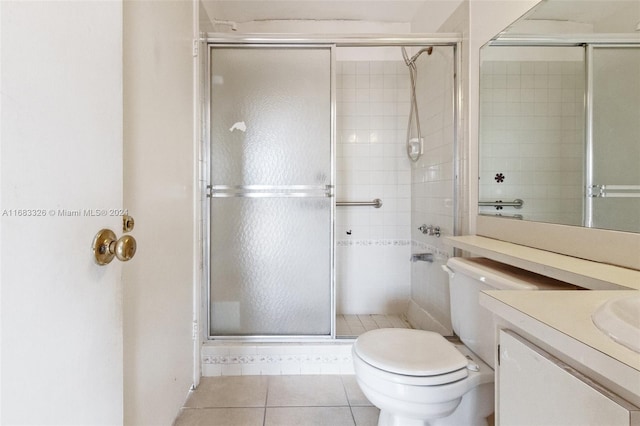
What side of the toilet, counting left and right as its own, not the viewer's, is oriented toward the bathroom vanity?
left

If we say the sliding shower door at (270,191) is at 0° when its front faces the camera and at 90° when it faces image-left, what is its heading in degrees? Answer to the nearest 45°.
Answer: approximately 0°

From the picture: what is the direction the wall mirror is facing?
to the viewer's left

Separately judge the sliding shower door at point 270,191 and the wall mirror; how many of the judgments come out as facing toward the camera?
1

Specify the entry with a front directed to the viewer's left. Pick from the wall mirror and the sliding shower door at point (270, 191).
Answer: the wall mirror

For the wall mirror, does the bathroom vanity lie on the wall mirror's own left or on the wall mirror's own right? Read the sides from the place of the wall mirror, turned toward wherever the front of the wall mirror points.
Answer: on the wall mirror's own left

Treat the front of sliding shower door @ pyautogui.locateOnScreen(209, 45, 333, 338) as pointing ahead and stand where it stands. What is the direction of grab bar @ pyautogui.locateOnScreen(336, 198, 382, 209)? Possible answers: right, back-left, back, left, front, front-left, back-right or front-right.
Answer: back-left
